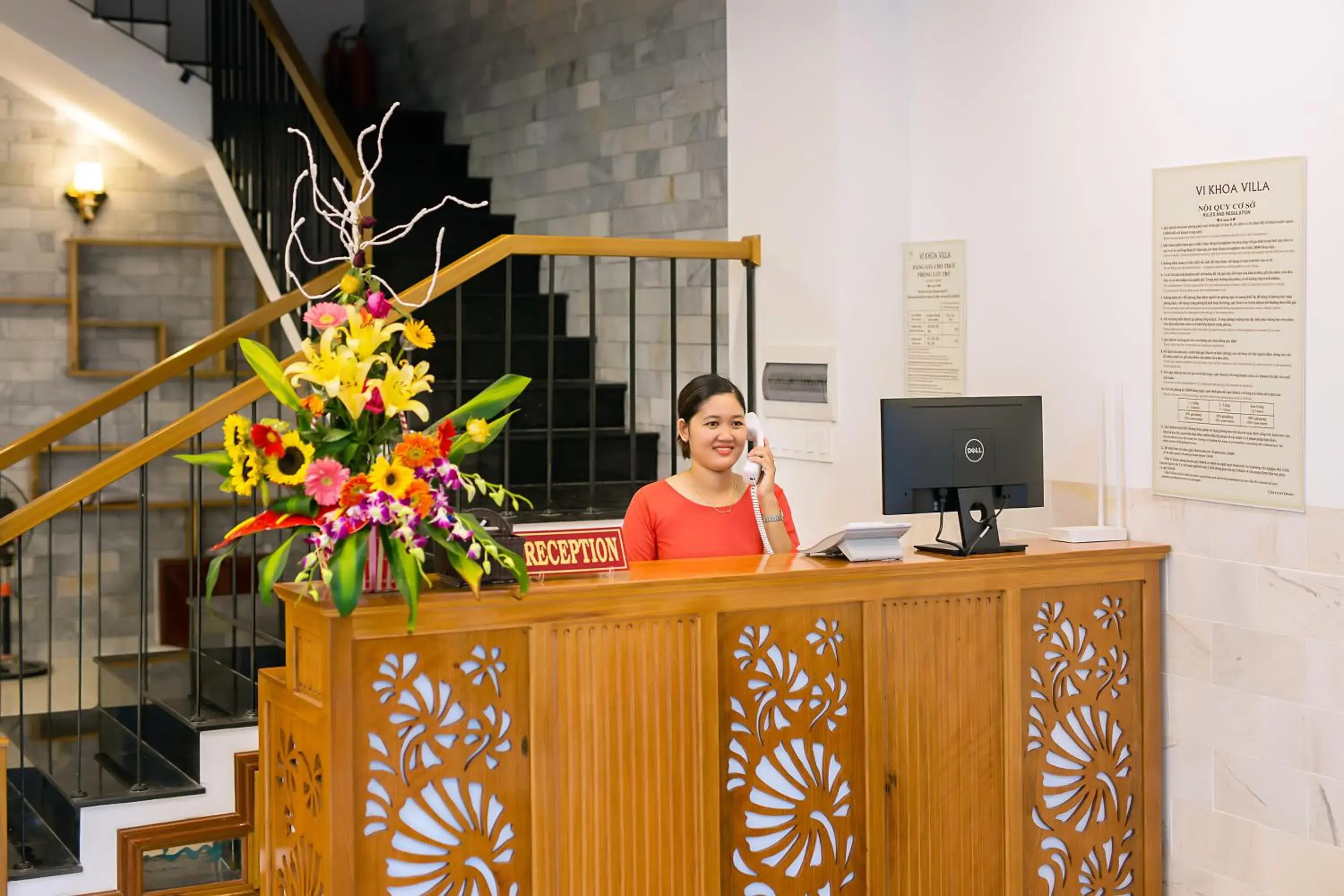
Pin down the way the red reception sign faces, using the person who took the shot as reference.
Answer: facing the viewer

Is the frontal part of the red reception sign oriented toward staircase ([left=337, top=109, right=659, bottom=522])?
no

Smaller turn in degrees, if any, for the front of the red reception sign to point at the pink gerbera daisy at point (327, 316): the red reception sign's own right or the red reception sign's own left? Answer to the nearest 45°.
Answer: approximately 45° to the red reception sign's own right

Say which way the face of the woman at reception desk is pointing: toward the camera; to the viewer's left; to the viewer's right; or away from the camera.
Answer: toward the camera

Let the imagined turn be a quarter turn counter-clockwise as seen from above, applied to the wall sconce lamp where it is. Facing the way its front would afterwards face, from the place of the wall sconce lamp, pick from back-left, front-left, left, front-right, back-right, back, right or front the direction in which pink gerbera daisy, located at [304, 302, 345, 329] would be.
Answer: right

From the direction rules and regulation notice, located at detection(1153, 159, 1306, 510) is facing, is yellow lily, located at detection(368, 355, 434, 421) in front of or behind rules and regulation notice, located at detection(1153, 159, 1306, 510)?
in front

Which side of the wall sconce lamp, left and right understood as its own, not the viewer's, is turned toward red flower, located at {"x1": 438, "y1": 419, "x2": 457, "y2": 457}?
front

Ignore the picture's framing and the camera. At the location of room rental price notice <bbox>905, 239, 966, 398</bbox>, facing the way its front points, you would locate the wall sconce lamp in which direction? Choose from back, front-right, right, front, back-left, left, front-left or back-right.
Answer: right

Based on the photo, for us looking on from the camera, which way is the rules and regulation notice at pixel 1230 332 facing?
facing the viewer and to the left of the viewer

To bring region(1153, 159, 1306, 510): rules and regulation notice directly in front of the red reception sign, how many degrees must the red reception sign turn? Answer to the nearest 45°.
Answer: approximately 90° to its left

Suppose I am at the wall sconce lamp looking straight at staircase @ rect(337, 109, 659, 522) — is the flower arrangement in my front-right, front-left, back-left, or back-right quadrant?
front-right

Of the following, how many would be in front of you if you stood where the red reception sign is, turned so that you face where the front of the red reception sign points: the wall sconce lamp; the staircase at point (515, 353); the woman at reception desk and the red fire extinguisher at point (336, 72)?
0

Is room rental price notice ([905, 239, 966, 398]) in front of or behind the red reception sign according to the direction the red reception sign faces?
behind

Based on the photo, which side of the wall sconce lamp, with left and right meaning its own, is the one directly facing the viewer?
front

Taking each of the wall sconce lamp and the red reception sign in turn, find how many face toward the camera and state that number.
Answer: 2

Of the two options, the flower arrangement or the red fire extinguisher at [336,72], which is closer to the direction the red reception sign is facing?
the flower arrangement

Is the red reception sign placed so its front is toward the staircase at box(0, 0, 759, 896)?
no

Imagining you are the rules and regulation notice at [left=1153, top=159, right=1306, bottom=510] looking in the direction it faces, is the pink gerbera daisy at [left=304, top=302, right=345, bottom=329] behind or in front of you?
in front

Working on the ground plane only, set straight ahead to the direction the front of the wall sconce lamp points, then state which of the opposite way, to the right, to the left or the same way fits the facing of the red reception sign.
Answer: the same way
